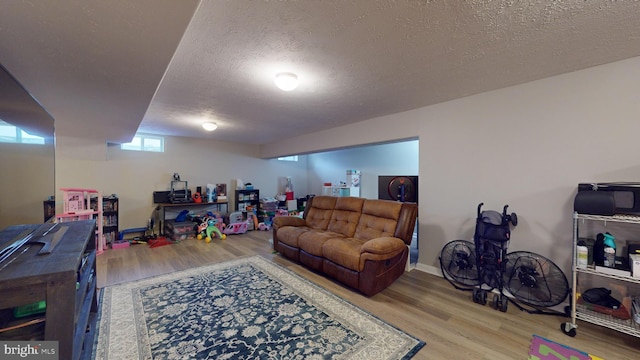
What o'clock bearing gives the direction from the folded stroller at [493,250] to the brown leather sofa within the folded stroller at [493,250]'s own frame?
The brown leather sofa is roughly at 3 o'clock from the folded stroller.

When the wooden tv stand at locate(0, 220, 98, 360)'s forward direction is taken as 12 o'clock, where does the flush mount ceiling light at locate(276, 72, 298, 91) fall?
The flush mount ceiling light is roughly at 12 o'clock from the wooden tv stand.

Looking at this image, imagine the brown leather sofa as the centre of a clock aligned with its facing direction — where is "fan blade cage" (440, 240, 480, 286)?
The fan blade cage is roughly at 8 o'clock from the brown leather sofa.

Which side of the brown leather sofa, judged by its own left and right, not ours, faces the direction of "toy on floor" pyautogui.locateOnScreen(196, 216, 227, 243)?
right

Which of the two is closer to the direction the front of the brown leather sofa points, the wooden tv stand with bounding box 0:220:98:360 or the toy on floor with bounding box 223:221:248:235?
the wooden tv stand

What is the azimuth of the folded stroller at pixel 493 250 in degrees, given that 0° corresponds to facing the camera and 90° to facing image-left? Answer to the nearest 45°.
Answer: approximately 45°

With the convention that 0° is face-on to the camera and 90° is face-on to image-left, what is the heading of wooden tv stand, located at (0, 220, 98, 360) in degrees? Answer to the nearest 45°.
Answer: approximately 270°

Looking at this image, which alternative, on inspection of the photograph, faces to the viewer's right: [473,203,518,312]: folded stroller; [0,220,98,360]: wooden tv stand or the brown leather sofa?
the wooden tv stand

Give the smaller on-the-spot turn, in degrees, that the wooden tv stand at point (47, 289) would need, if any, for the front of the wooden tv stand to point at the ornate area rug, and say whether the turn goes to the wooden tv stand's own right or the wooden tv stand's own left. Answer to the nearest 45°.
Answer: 0° — it already faces it

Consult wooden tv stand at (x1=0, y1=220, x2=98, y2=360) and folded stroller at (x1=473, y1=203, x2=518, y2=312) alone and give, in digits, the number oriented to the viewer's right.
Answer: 1
